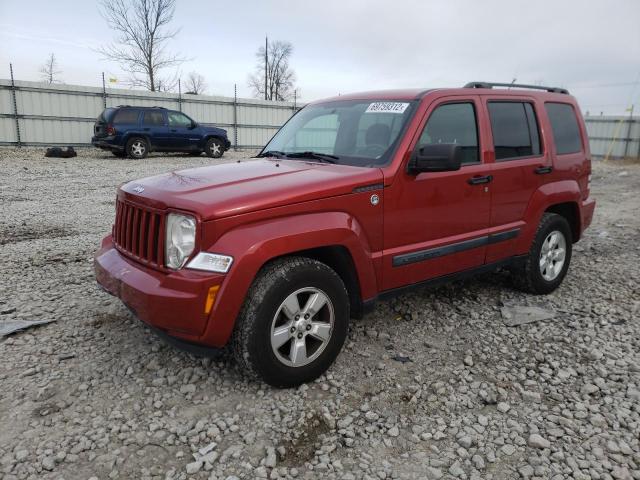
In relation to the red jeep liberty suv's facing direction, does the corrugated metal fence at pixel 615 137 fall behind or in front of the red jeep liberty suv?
behind

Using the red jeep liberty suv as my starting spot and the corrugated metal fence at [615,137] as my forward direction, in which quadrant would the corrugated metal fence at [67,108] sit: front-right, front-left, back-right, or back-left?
front-left

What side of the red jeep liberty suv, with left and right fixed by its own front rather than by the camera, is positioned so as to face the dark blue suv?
right

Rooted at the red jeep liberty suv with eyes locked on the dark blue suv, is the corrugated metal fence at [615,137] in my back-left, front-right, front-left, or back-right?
front-right

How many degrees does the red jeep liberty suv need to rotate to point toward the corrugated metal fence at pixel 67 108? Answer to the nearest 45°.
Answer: approximately 90° to its right

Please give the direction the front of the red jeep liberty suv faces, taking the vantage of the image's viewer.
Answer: facing the viewer and to the left of the viewer

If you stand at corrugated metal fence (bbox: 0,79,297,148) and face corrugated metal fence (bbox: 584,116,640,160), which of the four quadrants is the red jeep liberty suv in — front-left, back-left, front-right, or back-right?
front-right
